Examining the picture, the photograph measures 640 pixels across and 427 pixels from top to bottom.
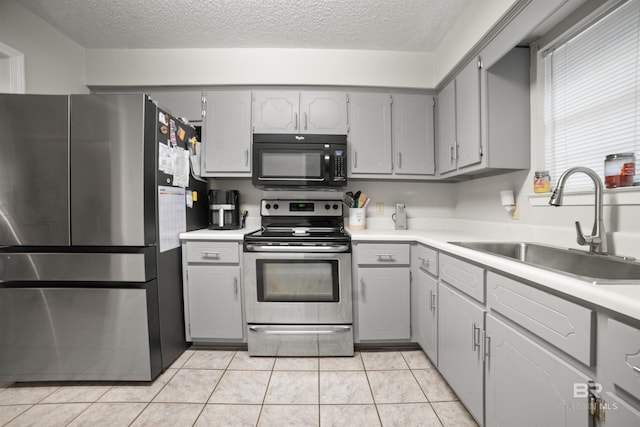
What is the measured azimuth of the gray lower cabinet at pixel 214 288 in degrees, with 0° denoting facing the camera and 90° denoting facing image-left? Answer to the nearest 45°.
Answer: approximately 0°

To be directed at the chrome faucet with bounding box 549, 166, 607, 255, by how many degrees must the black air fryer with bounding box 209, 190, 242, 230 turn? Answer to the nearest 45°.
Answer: approximately 45° to its left

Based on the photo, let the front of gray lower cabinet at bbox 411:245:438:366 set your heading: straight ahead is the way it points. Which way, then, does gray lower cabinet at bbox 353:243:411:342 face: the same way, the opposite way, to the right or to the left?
to the left

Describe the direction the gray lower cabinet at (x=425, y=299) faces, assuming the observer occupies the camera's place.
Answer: facing to the left of the viewer

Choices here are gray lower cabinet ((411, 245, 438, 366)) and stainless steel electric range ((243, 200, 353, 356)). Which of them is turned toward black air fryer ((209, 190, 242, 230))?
the gray lower cabinet

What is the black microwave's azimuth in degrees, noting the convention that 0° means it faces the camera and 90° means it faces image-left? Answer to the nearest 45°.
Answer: approximately 0°

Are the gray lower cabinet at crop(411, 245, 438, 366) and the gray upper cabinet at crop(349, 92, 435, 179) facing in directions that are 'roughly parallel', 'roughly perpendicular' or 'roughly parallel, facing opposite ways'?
roughly perpendicular

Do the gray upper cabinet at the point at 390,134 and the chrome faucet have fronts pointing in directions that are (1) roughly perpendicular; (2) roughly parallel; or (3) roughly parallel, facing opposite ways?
roughly perpendicular
